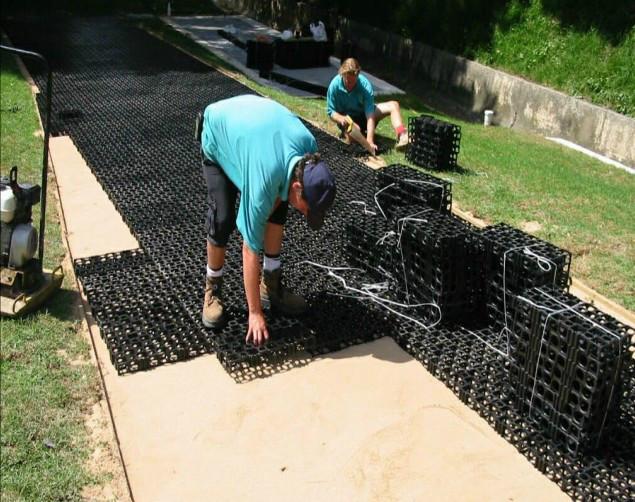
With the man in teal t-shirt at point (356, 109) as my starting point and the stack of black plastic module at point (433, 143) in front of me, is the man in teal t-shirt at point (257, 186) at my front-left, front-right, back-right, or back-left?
front-right

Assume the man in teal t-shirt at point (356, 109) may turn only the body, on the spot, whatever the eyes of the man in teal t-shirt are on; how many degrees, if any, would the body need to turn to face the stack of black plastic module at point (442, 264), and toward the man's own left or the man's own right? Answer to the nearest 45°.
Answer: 0° — they already face it

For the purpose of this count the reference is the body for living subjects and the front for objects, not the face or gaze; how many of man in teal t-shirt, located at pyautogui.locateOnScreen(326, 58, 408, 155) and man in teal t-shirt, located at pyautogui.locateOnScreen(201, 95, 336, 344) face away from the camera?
0

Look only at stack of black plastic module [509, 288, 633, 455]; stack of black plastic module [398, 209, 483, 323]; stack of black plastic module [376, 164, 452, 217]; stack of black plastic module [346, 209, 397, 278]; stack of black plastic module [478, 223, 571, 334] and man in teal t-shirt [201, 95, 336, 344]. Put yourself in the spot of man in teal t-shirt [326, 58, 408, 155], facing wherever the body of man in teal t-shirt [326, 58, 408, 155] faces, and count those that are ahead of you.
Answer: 6

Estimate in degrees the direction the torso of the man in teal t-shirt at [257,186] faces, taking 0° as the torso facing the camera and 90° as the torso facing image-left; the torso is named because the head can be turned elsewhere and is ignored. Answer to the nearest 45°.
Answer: approximately 315°

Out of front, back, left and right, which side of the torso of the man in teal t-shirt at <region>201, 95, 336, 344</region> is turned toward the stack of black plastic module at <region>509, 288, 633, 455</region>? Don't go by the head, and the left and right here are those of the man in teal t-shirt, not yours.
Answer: front

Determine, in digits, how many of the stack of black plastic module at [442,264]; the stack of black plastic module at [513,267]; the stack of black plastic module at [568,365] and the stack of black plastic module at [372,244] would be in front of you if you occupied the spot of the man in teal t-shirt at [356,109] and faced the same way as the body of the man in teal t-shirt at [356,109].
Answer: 4

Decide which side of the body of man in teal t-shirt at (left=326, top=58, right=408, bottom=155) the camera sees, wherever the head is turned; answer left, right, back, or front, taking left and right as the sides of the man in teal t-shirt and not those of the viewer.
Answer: front

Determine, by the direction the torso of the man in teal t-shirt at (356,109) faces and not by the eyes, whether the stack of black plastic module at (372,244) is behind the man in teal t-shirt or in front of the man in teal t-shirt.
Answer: in front

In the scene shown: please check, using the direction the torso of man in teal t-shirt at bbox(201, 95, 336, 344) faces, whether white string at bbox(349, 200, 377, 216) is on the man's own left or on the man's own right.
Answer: on the man's own left

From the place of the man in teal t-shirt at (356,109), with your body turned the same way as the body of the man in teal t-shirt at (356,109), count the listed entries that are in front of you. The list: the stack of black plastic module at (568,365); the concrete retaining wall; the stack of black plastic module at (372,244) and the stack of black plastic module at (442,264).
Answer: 3

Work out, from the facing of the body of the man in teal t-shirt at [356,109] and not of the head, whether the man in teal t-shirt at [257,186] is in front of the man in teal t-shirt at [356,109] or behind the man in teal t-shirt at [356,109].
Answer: in front
